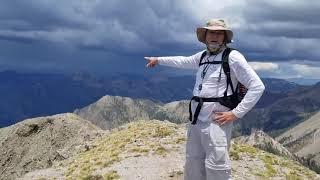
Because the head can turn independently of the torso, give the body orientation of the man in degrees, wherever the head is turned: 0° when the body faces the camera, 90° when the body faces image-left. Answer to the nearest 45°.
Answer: approximately 45°

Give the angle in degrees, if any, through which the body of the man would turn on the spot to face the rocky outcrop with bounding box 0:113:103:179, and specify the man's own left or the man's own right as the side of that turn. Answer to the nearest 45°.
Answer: approximately 90° to the man's own right

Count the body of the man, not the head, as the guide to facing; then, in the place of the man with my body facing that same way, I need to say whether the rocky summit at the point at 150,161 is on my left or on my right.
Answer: on my right
